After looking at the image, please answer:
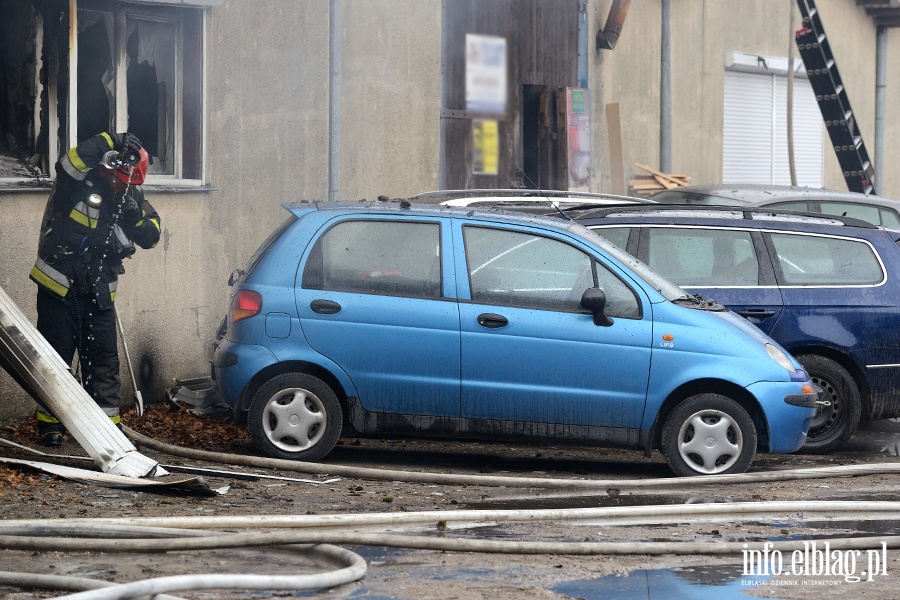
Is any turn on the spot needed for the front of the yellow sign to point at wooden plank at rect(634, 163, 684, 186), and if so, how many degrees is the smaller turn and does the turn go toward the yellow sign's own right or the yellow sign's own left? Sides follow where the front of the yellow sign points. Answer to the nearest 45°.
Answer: approximately 135° to the yellow sign's own left

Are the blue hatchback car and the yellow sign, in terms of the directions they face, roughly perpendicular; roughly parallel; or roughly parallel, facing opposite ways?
roughly perpendicular

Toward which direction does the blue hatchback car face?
to the viewer's right

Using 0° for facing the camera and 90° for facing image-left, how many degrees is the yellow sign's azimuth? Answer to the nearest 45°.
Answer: approximately 0°
